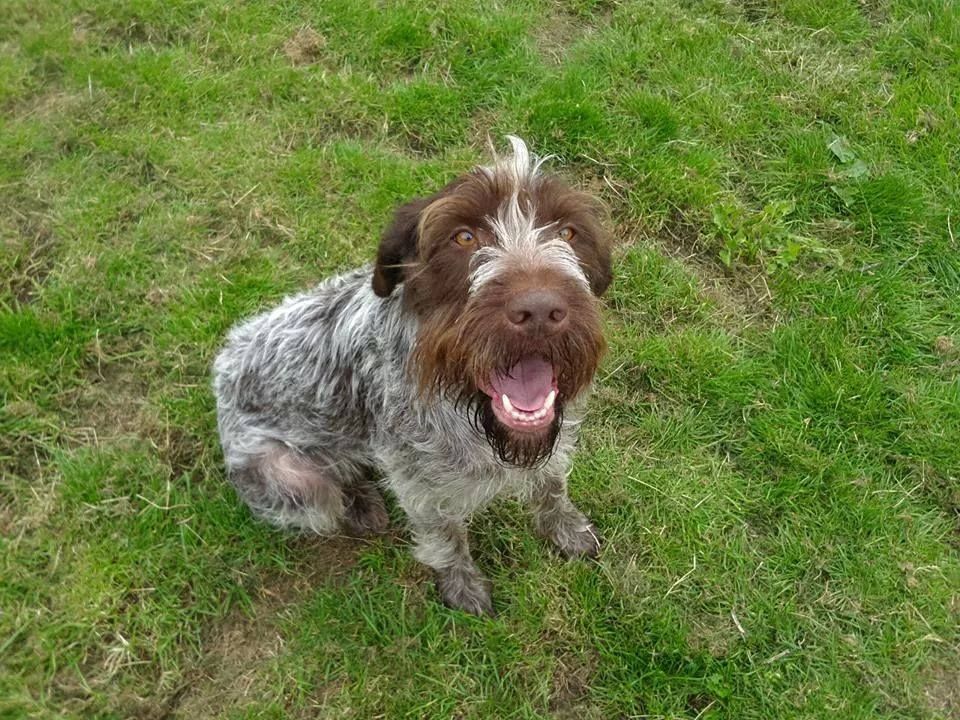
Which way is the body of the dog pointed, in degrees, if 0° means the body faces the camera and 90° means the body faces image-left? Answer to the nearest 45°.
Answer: approximately 315°
